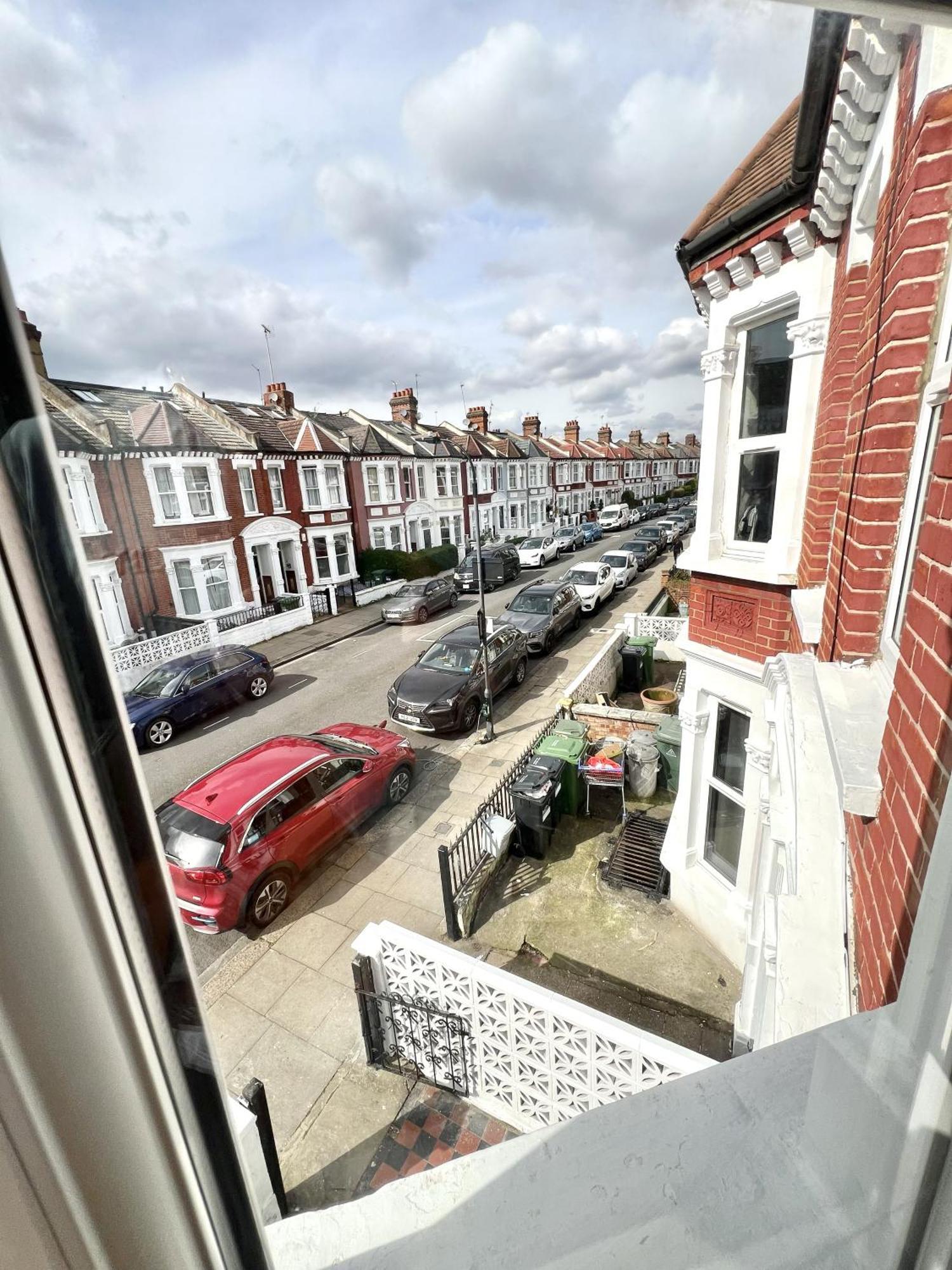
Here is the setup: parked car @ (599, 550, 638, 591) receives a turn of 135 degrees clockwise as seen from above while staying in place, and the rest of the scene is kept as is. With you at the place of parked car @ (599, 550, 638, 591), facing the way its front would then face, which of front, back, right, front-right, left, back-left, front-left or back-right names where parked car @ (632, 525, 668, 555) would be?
front

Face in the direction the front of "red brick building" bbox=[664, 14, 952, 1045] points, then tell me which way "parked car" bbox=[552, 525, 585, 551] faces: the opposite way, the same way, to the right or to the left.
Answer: to the left

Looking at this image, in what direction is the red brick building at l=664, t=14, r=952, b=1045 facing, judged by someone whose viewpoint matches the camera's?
facing to the left of the viewer

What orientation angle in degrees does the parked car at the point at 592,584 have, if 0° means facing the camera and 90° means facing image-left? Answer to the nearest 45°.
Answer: approximately 45°

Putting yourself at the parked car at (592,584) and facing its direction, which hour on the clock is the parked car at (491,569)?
the parked car at (491,569) is roughly at 2 o'clock from the parked car at (592,584).

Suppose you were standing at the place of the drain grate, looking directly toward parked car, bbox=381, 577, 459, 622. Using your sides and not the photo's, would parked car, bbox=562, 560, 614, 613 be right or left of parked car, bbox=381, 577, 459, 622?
right

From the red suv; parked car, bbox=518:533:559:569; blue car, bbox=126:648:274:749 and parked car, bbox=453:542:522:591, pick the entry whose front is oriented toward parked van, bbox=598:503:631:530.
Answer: the red suv

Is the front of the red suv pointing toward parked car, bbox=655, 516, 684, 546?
yes

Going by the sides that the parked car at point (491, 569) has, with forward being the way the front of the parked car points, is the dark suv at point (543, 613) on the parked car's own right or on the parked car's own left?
on the parked car's own left

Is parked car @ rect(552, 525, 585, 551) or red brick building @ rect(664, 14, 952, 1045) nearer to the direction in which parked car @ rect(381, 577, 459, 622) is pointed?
the red brick building

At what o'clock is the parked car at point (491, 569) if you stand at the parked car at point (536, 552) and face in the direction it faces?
the parked car at point (491, 569) is roughly at 11 o'clock from the parked car at point (536, 552).

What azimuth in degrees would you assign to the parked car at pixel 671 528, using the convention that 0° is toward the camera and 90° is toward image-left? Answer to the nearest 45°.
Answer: approximately 45°
